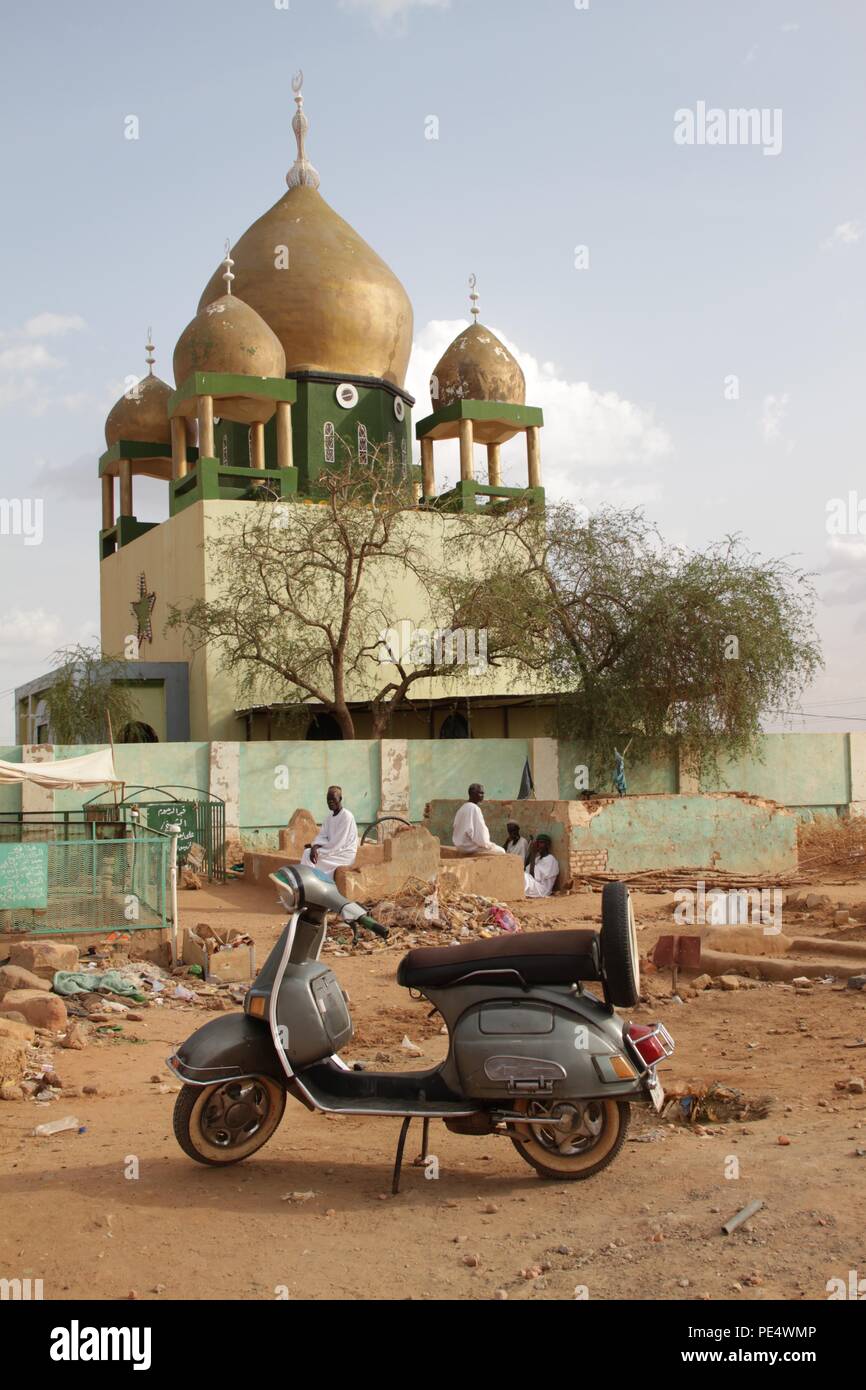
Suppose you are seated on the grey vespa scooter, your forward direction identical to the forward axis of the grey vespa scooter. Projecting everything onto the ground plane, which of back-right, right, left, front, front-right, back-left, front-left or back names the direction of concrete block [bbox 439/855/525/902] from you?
right

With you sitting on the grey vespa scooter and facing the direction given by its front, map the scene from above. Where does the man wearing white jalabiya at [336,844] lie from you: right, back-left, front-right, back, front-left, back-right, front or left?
right

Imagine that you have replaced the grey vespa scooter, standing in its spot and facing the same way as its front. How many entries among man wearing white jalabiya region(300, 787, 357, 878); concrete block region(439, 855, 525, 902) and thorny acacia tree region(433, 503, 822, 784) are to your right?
3

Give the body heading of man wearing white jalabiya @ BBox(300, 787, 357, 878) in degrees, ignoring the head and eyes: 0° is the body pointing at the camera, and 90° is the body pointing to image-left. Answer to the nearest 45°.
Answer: approximately 45°

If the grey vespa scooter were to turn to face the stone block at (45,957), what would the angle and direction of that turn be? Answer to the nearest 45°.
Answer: approximately 45° to its right

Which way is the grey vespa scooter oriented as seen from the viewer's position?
to the viewer's left

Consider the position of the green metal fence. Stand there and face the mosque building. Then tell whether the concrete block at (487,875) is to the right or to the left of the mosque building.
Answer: right

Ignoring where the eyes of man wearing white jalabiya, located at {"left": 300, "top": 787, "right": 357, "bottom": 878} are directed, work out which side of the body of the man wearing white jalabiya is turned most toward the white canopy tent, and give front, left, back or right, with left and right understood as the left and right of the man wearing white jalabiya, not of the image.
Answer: right

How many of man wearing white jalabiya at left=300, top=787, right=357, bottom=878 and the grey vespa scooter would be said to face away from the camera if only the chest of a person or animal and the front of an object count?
0

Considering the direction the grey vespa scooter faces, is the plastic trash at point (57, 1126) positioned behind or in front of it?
in front
